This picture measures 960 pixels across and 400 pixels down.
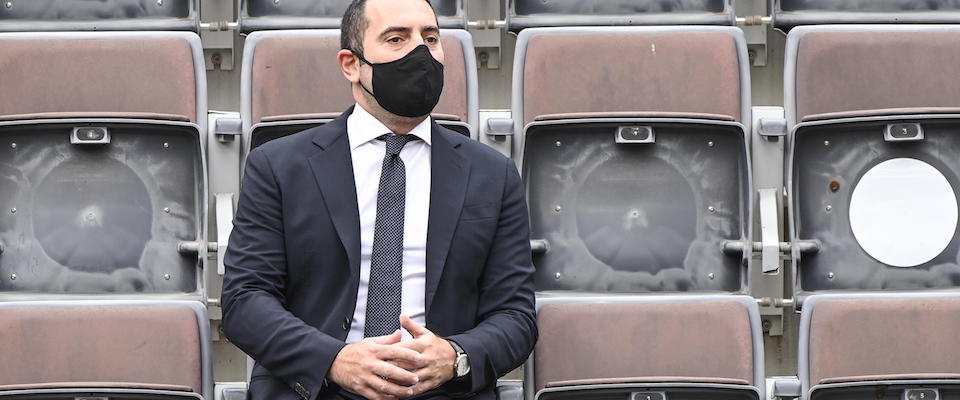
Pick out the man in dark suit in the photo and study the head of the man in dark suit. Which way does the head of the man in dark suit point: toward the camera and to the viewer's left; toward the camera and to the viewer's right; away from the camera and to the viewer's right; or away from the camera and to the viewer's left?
toward the camera and to the viewer's right

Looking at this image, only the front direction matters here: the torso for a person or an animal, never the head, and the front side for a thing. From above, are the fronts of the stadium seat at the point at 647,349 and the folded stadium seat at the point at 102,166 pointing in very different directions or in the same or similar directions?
same or similar directions

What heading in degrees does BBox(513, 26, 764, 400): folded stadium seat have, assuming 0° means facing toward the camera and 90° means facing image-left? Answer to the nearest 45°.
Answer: approximately 0°

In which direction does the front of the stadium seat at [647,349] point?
toward the camera

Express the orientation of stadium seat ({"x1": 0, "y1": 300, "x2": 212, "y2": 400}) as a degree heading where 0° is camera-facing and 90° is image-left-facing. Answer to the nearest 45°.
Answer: approximately 0°

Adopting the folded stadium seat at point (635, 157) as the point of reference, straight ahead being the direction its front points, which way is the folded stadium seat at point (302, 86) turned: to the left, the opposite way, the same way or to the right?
the same way

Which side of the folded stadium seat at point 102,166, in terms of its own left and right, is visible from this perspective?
front
